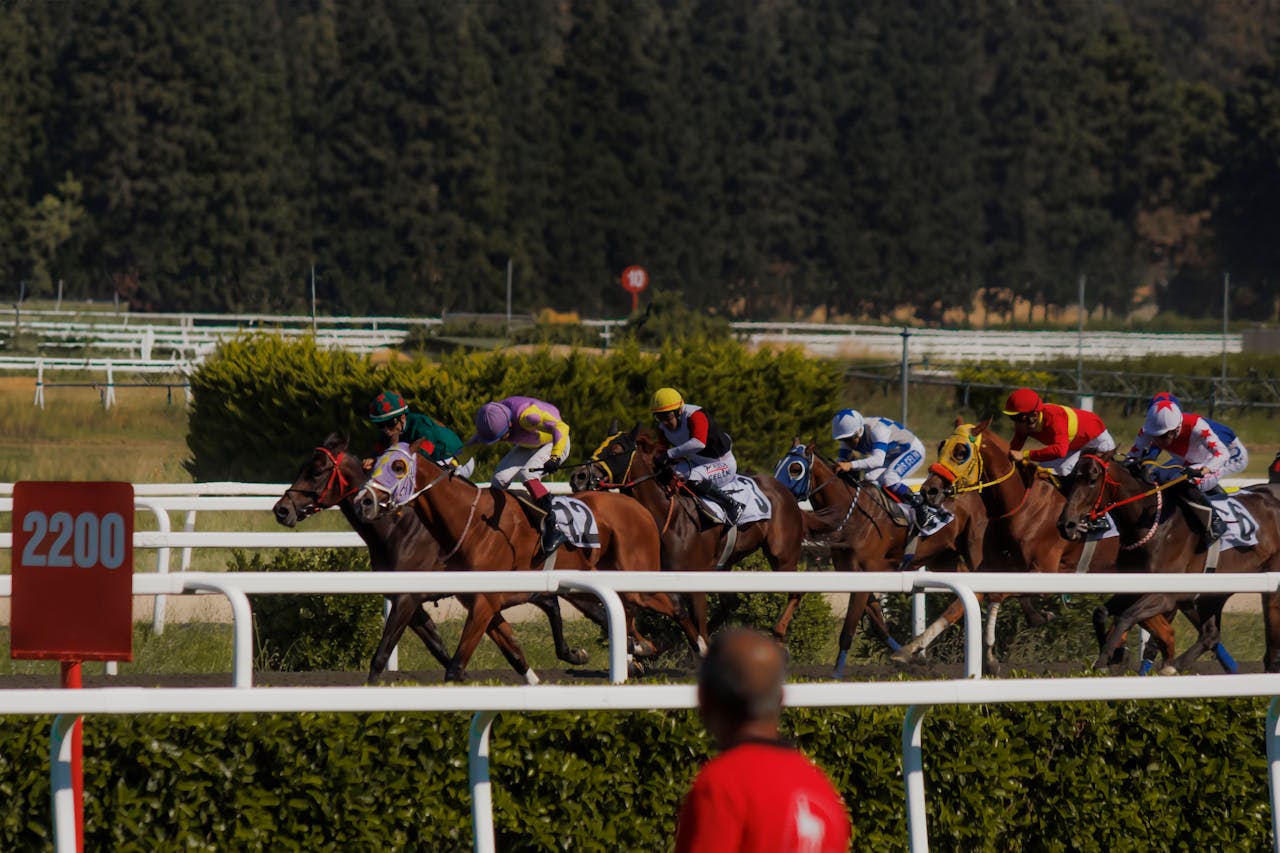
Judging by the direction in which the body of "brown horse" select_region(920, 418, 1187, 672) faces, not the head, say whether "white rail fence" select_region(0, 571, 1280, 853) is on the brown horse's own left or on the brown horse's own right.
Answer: on the brown horse's own left

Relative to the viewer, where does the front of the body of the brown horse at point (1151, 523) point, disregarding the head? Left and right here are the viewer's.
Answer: facing to the left of the viewer

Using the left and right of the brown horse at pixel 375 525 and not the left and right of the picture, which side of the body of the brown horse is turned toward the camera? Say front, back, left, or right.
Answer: left

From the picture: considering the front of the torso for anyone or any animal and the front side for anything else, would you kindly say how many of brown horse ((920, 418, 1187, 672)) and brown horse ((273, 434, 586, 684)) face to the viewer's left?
2

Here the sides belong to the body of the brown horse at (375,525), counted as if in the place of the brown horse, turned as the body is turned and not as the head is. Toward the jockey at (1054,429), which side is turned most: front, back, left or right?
back

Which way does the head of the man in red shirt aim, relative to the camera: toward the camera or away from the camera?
away from the camera

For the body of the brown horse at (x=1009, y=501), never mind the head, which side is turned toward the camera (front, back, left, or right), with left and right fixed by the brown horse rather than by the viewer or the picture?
left

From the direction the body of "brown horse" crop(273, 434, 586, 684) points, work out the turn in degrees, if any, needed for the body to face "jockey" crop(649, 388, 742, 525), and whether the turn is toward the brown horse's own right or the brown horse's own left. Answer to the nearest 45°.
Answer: approximately 135° to the brown horse's own right

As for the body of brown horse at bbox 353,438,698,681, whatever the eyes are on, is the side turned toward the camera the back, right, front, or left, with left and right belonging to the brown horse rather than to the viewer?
left
